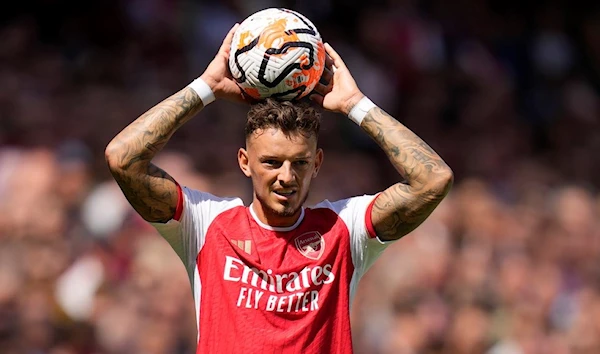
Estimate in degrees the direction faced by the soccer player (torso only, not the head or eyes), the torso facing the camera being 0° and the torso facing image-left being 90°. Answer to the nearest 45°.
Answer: approximately 0°
